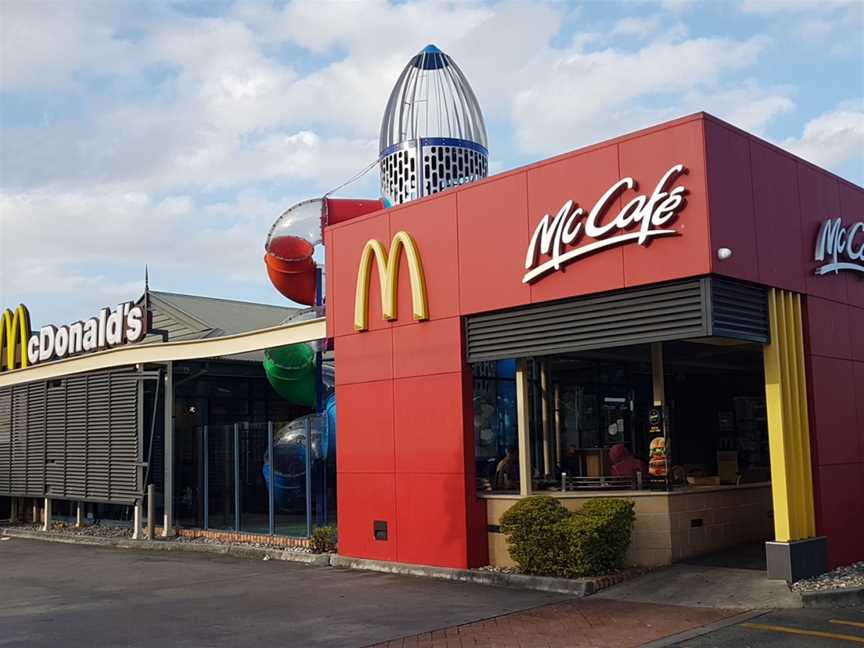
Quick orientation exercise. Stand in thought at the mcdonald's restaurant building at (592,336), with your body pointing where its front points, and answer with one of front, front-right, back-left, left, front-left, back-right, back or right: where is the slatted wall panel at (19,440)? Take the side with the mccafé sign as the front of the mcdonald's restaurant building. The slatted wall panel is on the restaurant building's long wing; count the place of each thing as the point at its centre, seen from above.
right

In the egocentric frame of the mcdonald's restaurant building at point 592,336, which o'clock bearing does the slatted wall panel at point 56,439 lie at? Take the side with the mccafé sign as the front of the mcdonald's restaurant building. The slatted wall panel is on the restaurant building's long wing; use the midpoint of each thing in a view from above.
The slatted wall panel is roughly at 3 o'clock from the mcdonald's restaurant building.
